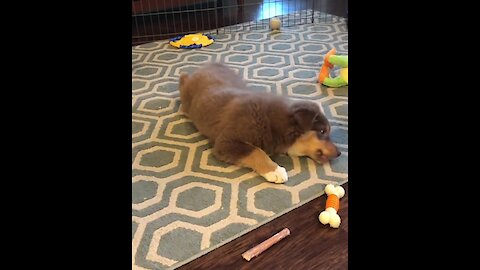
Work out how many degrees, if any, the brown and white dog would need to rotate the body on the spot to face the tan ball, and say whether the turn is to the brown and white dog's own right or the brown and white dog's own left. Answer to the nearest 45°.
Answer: approximately 135° to the brown and white dog's own left

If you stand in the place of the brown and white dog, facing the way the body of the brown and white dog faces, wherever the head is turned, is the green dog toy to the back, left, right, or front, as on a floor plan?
left

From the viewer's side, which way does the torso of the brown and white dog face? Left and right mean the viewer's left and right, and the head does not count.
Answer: facing the viewer and to the right of the viewer

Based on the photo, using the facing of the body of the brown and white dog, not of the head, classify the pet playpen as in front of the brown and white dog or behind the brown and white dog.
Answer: behind
